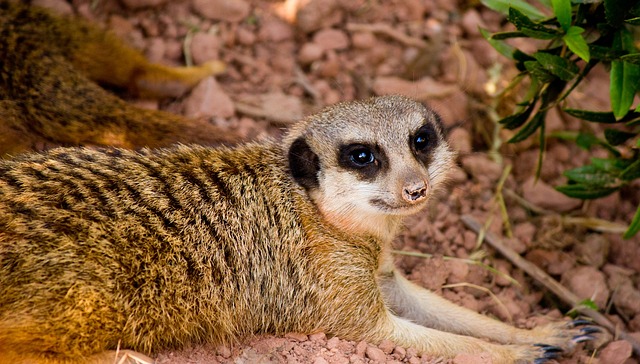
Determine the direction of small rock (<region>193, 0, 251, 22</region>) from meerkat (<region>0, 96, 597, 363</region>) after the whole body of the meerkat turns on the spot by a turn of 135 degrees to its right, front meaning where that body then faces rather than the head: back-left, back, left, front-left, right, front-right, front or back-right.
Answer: back-right

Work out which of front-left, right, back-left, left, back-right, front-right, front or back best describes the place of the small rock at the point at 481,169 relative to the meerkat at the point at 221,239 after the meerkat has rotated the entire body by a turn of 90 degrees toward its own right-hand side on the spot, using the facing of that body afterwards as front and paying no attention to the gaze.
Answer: back-left

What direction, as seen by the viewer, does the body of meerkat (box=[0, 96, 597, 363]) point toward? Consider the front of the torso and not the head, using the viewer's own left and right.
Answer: facing to the right of the viewer

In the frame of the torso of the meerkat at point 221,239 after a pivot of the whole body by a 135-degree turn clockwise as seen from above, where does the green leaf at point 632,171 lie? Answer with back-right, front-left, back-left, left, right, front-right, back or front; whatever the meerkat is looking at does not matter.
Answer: back-left

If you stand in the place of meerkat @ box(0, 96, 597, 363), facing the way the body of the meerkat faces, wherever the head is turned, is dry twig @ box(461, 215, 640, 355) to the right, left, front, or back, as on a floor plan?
front

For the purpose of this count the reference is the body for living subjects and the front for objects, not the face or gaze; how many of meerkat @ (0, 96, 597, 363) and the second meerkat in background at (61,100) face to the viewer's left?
1

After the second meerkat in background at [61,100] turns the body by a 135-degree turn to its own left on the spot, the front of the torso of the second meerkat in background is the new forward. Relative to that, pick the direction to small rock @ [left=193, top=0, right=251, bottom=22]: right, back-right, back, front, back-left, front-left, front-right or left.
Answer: left

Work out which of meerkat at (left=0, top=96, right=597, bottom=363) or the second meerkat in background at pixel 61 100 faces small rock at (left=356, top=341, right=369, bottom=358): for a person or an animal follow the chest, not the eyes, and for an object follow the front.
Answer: the meerkat

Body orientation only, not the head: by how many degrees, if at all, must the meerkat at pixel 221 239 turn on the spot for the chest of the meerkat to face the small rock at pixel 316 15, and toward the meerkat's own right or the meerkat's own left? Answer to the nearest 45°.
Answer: approximately 90° to the meerkat's own left

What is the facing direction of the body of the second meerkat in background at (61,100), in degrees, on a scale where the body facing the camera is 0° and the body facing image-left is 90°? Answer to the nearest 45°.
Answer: approximately 90°

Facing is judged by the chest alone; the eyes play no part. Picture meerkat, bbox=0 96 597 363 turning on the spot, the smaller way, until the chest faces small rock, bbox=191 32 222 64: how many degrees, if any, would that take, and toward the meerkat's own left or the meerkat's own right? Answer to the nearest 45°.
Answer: approximately 90° to the meerkat's own left

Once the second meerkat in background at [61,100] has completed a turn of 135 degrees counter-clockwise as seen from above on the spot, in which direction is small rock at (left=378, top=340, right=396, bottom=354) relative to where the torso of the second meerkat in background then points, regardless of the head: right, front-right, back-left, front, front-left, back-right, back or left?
front

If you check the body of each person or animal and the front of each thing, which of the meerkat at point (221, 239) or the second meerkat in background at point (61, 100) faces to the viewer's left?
the second meerkat in background

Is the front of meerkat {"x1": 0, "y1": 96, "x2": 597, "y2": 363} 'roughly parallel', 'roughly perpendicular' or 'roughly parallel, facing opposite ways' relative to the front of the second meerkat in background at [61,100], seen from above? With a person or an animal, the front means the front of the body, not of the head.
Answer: roughly parallel, facing opposite ways
